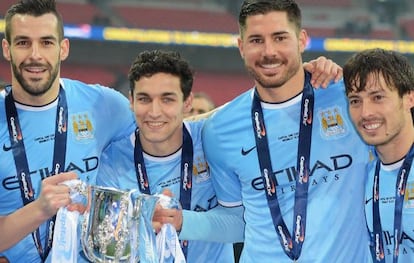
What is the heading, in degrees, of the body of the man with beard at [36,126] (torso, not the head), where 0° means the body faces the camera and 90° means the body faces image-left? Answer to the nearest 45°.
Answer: approximately 0°

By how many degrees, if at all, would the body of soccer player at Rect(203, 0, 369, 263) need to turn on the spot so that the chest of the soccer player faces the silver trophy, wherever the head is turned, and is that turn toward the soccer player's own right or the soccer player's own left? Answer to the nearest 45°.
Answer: approximately 45° to the soccer player's own right

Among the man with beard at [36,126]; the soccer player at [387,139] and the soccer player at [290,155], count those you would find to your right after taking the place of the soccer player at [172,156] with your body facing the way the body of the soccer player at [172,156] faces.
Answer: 1

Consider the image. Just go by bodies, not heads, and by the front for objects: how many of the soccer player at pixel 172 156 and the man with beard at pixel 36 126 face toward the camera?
2

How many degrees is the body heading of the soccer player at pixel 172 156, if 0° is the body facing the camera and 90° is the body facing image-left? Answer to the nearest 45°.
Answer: approximately 0°

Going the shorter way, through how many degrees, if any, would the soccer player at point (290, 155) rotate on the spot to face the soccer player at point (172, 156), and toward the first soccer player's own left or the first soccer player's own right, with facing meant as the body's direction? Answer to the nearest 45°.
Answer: approximately 90° to the first soccer player's own right

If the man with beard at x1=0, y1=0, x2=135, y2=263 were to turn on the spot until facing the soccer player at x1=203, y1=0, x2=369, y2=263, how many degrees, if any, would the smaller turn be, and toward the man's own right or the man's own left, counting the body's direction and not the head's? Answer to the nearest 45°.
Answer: approximately 90° to the man's own left

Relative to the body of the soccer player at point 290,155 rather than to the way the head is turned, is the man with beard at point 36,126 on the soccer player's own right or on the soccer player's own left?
on the soccer player's own right

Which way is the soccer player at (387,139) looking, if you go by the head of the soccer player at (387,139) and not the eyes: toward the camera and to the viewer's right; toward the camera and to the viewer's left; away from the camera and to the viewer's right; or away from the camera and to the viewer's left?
toward the camera and to the viewer's left

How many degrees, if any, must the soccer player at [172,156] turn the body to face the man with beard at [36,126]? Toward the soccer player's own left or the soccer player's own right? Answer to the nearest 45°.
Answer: approximately 90° to the soccer player's own right

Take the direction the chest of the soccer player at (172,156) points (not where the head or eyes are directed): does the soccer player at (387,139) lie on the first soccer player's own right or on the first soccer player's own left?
on the first soccer player's own left
